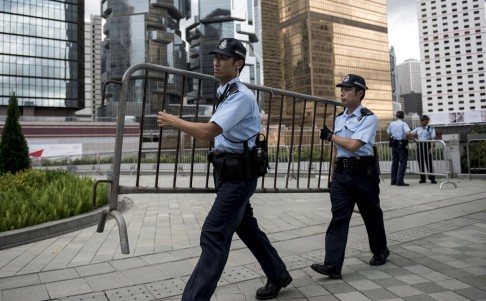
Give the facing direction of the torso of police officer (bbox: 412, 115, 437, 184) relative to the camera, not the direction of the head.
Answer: toward the camera

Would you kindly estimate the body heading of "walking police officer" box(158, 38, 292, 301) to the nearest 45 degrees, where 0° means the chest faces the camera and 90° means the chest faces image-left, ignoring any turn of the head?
approximately 90°

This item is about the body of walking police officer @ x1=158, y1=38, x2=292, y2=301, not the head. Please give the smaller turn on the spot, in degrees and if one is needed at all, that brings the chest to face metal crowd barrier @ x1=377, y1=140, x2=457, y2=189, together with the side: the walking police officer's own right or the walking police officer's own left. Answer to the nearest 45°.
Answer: approximately 135° to the walking police officer's own right

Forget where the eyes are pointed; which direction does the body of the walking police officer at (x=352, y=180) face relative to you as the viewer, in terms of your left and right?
facing the viewer and to the left of the viewer

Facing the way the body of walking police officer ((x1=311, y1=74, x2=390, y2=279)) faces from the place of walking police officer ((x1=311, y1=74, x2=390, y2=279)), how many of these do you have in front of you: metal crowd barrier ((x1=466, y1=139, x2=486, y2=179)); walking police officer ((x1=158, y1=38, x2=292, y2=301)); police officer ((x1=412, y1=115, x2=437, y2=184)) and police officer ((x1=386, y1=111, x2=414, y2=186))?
1

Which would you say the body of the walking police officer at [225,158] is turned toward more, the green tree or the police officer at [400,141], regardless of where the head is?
the green tree

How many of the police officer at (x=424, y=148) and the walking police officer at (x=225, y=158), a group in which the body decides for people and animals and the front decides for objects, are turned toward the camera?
1

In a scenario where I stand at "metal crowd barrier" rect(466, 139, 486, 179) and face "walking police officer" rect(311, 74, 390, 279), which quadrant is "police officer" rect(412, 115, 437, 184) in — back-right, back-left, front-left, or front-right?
front-right

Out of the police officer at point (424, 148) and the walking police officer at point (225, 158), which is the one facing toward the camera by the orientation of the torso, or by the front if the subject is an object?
the police officer

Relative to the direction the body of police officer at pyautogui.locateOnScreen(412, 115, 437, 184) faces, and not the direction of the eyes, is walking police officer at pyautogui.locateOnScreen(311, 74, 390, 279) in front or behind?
in front

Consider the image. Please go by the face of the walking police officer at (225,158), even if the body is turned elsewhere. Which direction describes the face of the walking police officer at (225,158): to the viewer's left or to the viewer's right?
to the viewer's left

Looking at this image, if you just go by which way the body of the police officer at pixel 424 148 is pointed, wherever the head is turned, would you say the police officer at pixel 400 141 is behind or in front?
in front

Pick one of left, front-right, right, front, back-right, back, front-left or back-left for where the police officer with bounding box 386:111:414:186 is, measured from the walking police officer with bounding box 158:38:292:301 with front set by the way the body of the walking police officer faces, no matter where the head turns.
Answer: back-right

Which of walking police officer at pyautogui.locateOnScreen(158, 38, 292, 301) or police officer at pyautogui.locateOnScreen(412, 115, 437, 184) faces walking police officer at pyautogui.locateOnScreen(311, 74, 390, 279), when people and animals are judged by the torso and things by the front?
the police officer

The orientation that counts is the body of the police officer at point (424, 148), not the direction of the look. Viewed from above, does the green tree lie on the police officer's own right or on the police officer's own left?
on the police officer's own right
